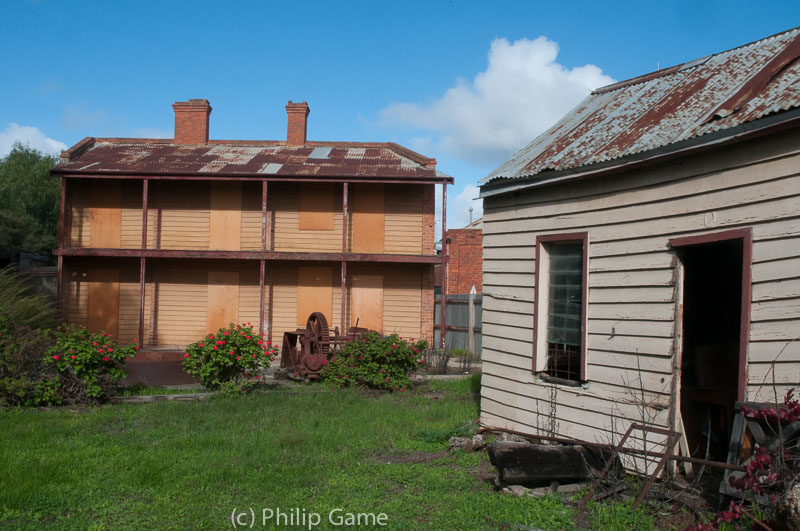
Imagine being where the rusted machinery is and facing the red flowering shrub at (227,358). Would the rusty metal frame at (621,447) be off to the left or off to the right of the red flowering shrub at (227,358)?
left

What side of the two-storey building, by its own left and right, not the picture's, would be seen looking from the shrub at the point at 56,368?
front

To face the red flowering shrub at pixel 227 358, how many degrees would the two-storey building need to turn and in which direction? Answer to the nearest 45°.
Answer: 0° — it already faces it

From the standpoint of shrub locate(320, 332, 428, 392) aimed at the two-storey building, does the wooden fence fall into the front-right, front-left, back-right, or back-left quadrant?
front-right

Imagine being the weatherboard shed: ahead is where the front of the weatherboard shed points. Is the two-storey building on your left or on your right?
on your right

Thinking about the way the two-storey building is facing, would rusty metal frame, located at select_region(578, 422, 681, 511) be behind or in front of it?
in front

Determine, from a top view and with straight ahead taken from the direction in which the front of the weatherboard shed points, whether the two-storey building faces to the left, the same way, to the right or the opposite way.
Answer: to the left

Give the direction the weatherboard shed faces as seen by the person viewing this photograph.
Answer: facing the viewer and to the left of the viewer

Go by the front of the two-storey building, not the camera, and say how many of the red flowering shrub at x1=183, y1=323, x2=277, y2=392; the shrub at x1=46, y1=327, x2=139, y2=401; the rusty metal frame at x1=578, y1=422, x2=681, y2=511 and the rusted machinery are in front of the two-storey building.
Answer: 4

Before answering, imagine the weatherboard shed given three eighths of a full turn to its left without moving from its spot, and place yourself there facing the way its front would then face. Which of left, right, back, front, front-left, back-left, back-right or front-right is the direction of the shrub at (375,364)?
back-left

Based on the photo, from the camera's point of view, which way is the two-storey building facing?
toward the camera

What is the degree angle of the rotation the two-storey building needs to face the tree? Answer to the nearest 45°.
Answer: approximately 135° to its right

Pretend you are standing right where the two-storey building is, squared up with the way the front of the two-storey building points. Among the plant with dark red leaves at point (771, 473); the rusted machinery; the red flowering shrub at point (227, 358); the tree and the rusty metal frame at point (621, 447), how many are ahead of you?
4

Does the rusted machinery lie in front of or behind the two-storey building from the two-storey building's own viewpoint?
in front

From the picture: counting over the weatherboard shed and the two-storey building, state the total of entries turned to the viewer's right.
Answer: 0

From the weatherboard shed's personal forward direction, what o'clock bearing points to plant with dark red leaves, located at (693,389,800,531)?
The plant with dark red leaves is roughly at 10 o'clock from the weatherboard shed.
